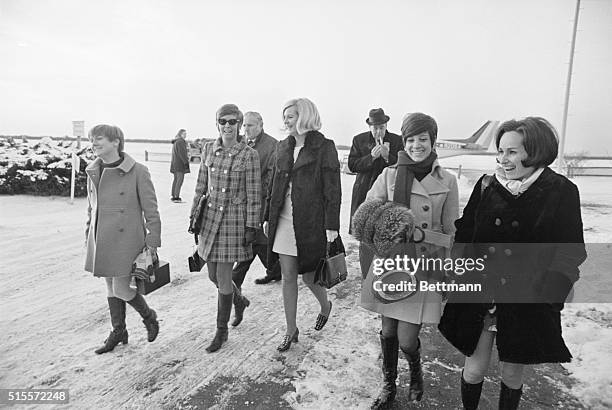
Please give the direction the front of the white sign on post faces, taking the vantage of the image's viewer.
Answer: facing the viewer

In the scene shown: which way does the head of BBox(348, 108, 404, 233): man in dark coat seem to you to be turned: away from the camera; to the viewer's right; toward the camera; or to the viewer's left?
toward the camera

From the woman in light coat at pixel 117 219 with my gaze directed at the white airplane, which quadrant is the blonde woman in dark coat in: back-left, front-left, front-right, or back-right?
front-right

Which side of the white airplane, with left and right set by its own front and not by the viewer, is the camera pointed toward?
left

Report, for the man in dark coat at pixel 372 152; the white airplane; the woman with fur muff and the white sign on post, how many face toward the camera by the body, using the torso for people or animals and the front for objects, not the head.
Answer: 3

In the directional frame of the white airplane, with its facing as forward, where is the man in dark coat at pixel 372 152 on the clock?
The man in dark coat is roughly at 9 o'clock from the white airplane.

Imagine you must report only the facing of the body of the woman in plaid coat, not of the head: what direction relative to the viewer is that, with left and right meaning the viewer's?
facing the viewer and to the left of the viewer

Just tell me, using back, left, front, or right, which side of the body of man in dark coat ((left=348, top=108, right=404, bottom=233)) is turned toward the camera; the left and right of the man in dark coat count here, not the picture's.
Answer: front

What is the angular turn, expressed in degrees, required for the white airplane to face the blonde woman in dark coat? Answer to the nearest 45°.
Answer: approximately 90° to its left

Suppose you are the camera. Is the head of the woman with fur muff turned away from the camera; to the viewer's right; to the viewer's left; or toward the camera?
toward the camera

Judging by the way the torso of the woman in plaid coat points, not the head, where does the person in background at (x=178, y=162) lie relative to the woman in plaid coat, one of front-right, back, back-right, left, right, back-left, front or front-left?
back-right

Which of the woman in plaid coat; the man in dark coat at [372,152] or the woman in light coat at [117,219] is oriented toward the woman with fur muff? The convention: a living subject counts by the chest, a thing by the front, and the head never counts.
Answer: the man in dark coat
